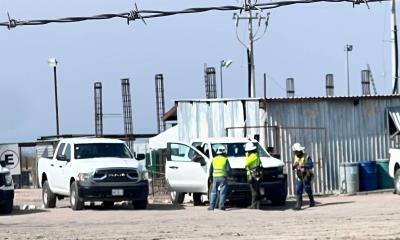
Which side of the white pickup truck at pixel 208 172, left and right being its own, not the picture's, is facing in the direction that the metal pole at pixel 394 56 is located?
left

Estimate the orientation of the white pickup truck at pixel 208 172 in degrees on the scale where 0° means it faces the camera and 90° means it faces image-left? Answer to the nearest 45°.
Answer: approximately 315°

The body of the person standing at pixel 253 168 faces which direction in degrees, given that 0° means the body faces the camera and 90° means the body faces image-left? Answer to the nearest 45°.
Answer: approximately 90°

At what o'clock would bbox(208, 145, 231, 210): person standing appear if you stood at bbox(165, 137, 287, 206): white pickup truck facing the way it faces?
The person standing is roughly at 1 o'clock from the white pickup truck.

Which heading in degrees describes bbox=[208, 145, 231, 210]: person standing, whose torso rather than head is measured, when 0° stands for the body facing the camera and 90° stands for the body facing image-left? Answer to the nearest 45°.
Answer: approximately 180°

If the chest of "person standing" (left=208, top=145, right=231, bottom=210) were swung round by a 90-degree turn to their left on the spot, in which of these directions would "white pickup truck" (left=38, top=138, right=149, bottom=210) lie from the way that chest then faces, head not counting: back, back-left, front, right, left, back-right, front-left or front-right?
front

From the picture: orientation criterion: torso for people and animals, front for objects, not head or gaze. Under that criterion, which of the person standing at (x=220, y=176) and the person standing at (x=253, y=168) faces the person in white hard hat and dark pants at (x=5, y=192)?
the person standing at (x=253, y=168)

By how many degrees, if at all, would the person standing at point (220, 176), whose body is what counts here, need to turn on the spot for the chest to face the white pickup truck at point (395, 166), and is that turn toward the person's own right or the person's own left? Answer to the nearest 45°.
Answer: approximately 45° to the person's own right

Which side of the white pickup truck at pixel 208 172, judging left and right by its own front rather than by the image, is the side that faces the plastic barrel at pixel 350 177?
left
